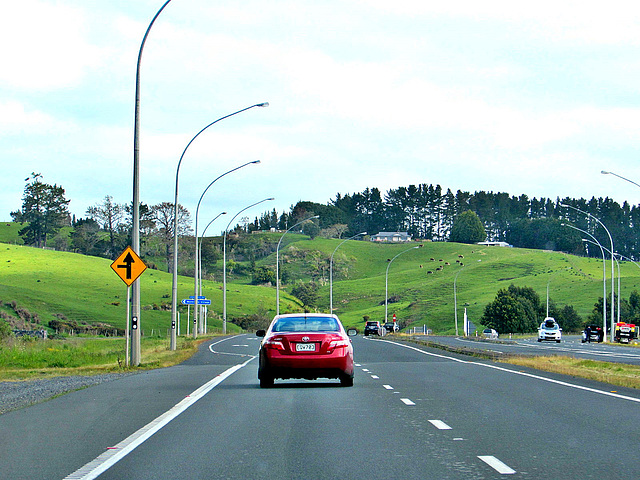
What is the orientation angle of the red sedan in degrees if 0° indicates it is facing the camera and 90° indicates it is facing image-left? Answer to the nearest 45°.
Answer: approximately 180°

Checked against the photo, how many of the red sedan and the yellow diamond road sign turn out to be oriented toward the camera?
1

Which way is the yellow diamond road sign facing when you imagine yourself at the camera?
facing the viewer

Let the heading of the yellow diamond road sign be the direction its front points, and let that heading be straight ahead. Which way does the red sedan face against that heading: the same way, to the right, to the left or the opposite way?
the opposite way

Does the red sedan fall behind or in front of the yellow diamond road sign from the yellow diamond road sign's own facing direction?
in front

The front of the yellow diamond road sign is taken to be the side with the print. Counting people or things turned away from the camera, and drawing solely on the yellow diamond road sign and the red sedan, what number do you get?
1
